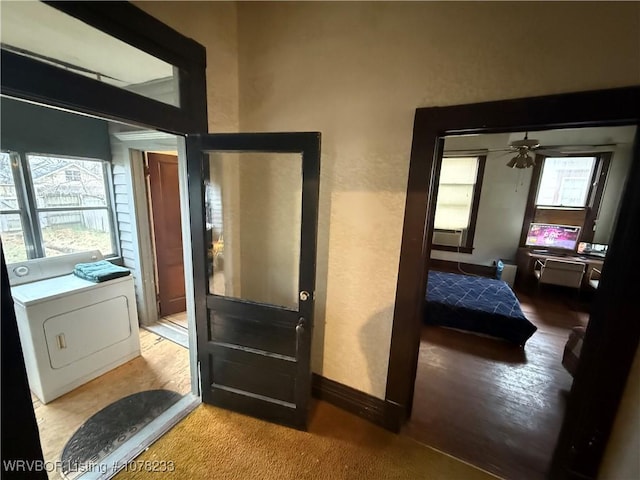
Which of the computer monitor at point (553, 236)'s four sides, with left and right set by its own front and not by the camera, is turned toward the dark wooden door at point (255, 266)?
front

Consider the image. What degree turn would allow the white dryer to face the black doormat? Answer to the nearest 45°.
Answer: approximately 45° to its right

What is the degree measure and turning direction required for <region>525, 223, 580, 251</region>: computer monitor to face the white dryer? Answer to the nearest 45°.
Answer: approximately 45° to its right

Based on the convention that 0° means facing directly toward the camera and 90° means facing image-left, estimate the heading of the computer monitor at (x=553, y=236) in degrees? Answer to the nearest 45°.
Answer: approximately 0°

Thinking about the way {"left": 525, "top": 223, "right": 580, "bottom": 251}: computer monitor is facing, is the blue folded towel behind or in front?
in front

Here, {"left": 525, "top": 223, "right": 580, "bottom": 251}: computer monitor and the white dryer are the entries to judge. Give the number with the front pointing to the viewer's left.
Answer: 0
